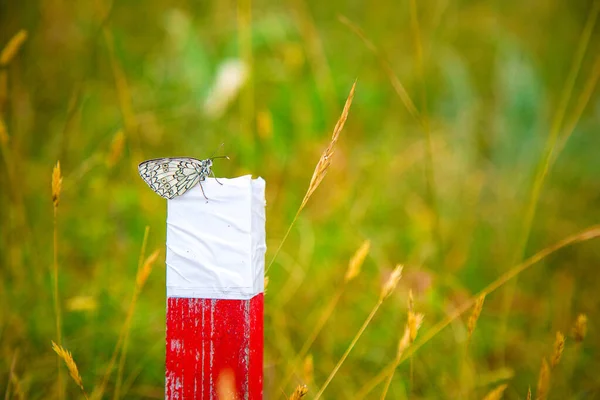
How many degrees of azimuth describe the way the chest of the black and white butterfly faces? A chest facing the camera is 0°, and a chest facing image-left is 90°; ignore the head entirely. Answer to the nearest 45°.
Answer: approximately 270°
